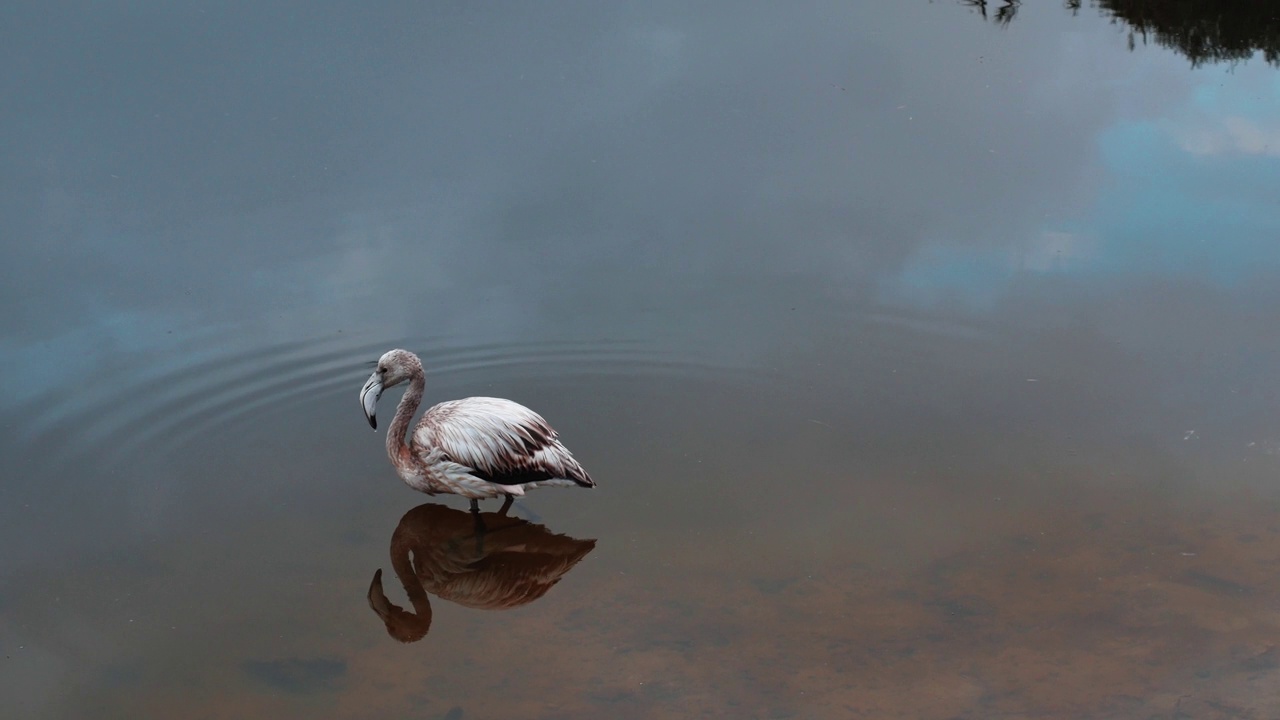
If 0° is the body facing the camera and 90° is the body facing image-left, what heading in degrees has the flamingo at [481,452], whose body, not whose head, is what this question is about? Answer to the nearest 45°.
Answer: approximately 90°
